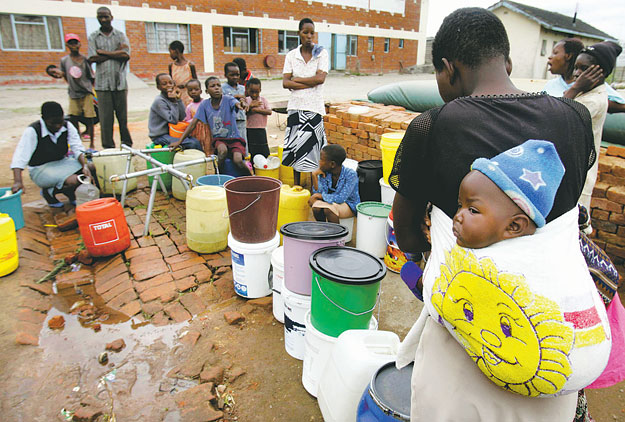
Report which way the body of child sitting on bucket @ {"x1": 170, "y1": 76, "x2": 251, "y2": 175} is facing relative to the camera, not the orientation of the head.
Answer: toward the camera

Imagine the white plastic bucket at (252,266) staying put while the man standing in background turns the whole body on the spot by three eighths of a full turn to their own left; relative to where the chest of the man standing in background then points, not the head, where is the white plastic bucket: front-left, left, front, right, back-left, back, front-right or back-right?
back-right

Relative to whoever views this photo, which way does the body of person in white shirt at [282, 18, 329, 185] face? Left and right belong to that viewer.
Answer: facing the viewer

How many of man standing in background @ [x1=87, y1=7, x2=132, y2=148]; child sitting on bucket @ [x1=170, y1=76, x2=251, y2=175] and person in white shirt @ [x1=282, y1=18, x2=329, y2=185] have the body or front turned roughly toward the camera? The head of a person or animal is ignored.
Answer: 3

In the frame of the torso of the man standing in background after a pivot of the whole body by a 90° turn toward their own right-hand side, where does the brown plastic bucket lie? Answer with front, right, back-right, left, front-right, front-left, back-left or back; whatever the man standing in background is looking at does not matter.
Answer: left

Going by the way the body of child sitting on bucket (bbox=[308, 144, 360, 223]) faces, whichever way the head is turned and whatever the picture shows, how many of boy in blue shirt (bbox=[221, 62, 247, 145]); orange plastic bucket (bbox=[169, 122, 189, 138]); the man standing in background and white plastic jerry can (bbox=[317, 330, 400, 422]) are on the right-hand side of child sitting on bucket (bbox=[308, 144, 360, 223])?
3

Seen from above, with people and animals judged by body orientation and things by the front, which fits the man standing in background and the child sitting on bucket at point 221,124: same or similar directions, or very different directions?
same or similar directions

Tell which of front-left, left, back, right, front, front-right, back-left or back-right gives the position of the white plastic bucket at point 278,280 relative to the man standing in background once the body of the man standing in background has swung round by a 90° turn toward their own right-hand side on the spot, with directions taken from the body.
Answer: left

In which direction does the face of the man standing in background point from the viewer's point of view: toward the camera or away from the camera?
toward the camera

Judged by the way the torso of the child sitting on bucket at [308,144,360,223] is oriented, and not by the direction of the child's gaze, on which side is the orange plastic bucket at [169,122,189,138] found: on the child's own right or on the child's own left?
on the child's own right

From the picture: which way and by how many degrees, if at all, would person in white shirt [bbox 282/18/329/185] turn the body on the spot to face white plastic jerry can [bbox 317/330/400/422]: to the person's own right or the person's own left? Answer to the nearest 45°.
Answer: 0° — they already face it

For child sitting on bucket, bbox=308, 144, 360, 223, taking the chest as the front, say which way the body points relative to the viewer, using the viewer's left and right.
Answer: facing the viewer and to the left of the viewer

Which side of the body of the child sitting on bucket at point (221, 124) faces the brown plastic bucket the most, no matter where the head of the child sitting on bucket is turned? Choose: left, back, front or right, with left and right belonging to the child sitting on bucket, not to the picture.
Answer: front

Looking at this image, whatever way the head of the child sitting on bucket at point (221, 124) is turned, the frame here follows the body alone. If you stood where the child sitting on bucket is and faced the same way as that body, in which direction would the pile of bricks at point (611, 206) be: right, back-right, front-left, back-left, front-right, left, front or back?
front-left

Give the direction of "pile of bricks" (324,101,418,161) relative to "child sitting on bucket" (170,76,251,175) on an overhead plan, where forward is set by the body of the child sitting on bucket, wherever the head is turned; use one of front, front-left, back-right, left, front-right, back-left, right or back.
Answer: left
